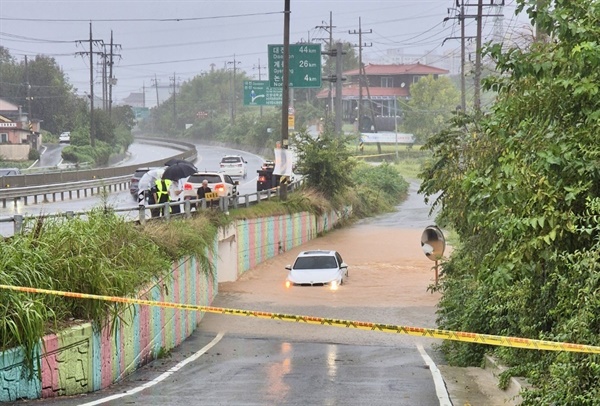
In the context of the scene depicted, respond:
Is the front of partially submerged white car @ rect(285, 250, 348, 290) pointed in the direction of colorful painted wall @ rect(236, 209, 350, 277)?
no

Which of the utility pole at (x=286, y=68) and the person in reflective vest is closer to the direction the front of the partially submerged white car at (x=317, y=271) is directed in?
the person in reflective vest

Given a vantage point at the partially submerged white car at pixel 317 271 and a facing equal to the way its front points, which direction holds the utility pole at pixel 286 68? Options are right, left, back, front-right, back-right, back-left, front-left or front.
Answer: back

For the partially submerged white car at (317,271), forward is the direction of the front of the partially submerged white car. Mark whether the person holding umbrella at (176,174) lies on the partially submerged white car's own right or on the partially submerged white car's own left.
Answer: on the partially submerged white car's own right

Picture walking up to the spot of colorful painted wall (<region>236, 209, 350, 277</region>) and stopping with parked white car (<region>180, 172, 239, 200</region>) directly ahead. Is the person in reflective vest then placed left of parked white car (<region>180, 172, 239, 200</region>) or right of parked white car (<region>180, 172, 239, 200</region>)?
left

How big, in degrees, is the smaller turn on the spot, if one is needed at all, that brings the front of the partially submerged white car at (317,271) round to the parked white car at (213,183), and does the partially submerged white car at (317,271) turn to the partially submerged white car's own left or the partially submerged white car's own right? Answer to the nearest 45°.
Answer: approximately 135° to the partially submerged white car's own right

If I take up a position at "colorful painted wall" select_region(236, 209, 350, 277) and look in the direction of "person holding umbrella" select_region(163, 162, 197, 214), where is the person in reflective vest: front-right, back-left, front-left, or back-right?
front-left

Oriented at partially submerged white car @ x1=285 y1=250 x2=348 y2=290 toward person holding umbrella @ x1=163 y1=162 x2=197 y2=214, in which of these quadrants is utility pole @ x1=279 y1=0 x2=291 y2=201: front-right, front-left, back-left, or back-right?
front-right

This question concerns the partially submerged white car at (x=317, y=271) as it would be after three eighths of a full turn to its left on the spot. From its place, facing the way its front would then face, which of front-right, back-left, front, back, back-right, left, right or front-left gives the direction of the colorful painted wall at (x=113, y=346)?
back-right

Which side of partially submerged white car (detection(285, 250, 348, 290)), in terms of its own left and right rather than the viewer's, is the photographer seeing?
front

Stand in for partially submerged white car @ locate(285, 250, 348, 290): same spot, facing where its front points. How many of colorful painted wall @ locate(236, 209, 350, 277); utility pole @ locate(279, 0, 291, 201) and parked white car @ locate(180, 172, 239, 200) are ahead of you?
0

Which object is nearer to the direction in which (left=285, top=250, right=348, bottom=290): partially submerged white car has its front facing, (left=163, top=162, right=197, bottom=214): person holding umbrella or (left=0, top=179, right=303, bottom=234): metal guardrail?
the metal guardrail
